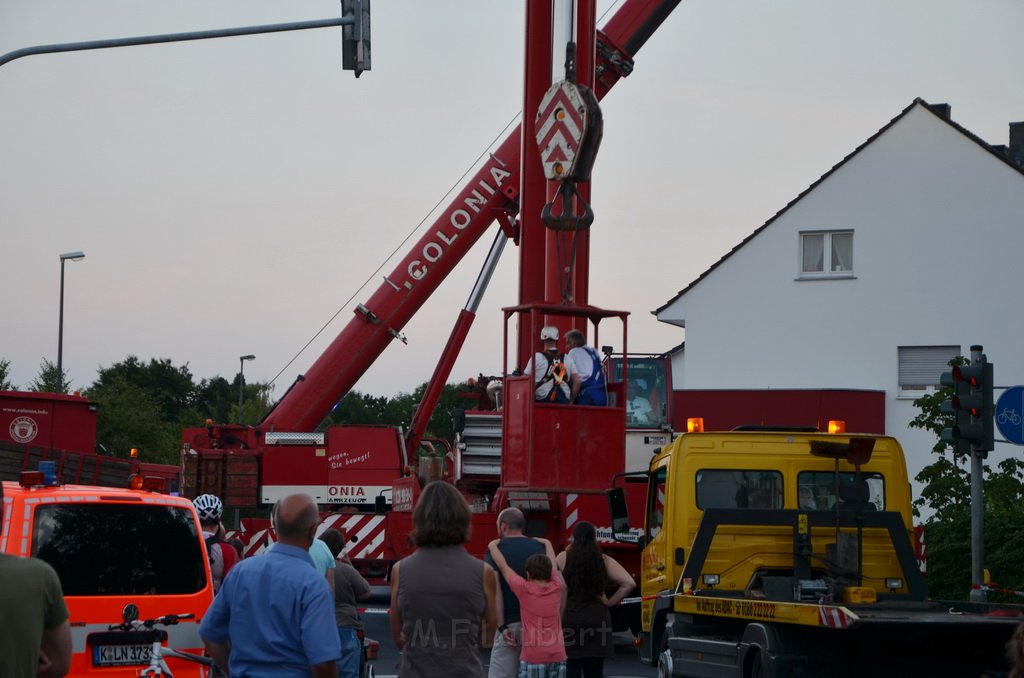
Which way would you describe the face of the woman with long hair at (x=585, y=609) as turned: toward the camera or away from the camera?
away from the camera

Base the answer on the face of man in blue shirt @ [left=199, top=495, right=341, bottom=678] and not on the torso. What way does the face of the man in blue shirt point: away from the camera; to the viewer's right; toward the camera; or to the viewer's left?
away from the camera

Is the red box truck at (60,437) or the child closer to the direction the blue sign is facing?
the child

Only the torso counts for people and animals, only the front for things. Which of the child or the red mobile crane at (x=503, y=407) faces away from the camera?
the child

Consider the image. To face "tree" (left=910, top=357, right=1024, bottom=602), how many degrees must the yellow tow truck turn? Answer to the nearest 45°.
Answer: approximately 45° to its right

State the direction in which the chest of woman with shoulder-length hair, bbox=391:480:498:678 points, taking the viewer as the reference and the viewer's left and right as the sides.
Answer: facing away from the viewer

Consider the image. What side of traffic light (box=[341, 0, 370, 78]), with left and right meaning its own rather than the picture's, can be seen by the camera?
back

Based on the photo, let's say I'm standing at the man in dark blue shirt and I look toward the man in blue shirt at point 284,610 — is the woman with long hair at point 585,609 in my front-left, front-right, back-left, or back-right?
back-left

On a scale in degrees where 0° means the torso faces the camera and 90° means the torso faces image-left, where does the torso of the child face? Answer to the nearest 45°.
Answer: approximately 180°

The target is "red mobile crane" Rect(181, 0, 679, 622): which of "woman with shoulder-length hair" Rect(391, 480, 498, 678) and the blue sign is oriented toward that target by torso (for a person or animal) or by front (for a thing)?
the woman with shoulder-length hair

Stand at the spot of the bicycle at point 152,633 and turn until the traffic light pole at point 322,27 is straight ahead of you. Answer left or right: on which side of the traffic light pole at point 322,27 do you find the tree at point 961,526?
right

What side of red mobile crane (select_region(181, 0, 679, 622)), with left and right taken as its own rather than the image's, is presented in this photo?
right

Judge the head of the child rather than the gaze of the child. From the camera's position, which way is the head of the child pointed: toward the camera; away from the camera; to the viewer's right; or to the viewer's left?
away from the camera

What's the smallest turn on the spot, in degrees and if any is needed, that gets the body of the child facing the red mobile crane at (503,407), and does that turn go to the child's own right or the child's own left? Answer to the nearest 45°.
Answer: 0° — they already face it

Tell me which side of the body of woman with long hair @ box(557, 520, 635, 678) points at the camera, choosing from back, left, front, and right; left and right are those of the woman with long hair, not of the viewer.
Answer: back
